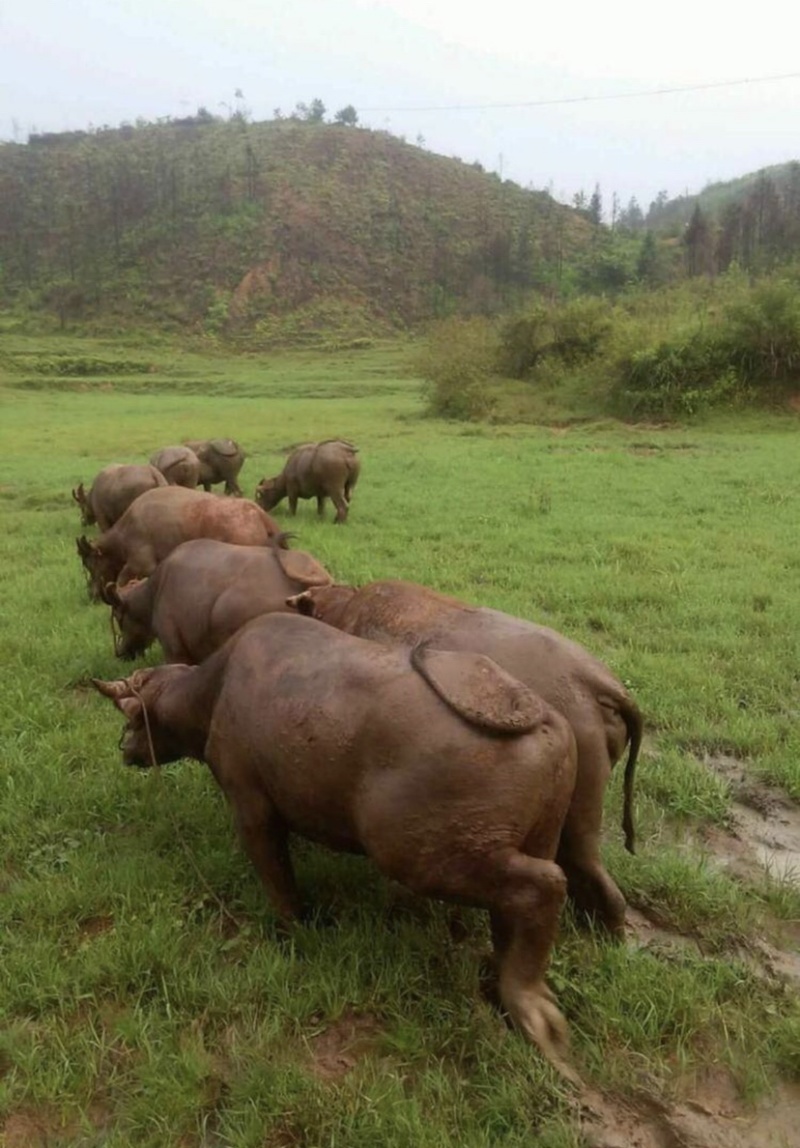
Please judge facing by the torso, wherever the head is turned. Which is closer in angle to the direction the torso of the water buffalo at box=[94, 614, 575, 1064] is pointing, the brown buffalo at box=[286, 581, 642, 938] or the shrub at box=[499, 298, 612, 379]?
the shrub

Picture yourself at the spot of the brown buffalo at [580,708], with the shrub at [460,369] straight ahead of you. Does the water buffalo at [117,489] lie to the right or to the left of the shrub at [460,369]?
left

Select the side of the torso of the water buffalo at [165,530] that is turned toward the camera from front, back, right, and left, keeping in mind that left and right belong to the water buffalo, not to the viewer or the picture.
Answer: left

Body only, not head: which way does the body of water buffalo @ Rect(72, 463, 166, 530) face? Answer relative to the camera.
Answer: to the viewer's left

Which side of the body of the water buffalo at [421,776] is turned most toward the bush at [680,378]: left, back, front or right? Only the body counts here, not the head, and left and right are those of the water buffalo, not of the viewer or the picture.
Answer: right

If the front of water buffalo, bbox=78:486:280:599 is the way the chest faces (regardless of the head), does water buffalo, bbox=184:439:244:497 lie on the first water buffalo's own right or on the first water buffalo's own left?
on the first water buffalo's own right

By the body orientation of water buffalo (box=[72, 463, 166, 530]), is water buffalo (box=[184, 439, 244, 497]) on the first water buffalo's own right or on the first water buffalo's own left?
on the first water buffalo's own right

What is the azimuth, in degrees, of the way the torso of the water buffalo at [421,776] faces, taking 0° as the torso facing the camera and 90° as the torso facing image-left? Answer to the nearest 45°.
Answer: approximately 135°

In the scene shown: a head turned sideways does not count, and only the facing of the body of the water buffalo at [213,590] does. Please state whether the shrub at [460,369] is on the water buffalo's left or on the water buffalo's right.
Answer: on the water buffalo's right

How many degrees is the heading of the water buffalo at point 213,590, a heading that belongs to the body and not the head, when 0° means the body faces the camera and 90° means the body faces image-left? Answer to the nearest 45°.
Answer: approximately 90°
